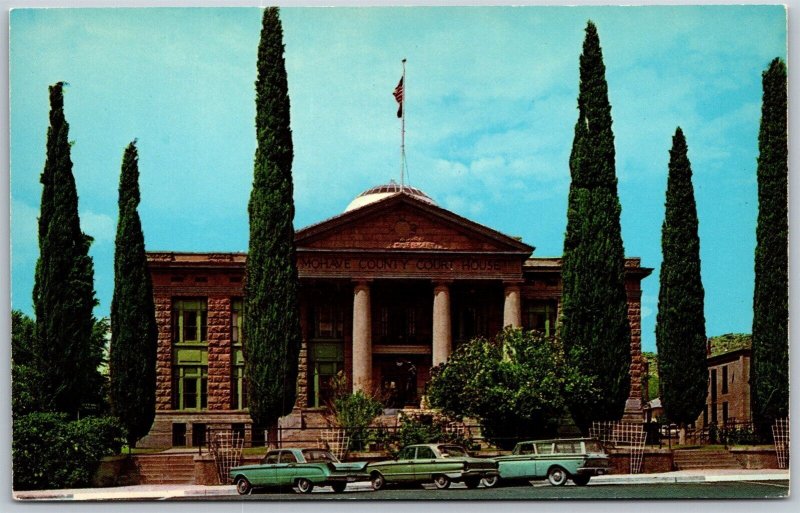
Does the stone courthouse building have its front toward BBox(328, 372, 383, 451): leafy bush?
yes

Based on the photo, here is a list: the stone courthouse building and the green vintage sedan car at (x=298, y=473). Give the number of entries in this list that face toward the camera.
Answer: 1

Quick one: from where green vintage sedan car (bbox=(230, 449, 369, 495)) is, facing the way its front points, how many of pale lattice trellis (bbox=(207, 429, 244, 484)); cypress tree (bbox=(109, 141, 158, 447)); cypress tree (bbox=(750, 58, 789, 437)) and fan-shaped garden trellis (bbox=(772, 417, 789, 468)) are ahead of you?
2

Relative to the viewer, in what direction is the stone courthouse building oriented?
toward the camera

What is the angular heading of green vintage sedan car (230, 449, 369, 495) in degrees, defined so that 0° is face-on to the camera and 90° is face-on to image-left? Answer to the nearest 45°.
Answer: approximately 135°

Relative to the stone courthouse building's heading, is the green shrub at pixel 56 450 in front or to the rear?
in front

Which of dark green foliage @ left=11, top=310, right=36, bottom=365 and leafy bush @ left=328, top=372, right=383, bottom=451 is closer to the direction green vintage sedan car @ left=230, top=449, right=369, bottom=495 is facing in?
the dark green foliage

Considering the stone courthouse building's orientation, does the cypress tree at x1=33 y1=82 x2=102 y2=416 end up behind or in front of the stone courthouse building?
in front

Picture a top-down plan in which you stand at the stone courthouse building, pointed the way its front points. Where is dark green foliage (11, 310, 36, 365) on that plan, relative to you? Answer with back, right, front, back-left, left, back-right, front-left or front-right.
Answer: front-right

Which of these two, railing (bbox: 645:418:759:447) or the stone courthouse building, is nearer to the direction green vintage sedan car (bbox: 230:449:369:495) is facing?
the stone courthouse building

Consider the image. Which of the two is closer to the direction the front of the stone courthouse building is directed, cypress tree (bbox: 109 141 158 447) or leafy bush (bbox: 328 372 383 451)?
the leafy bush
